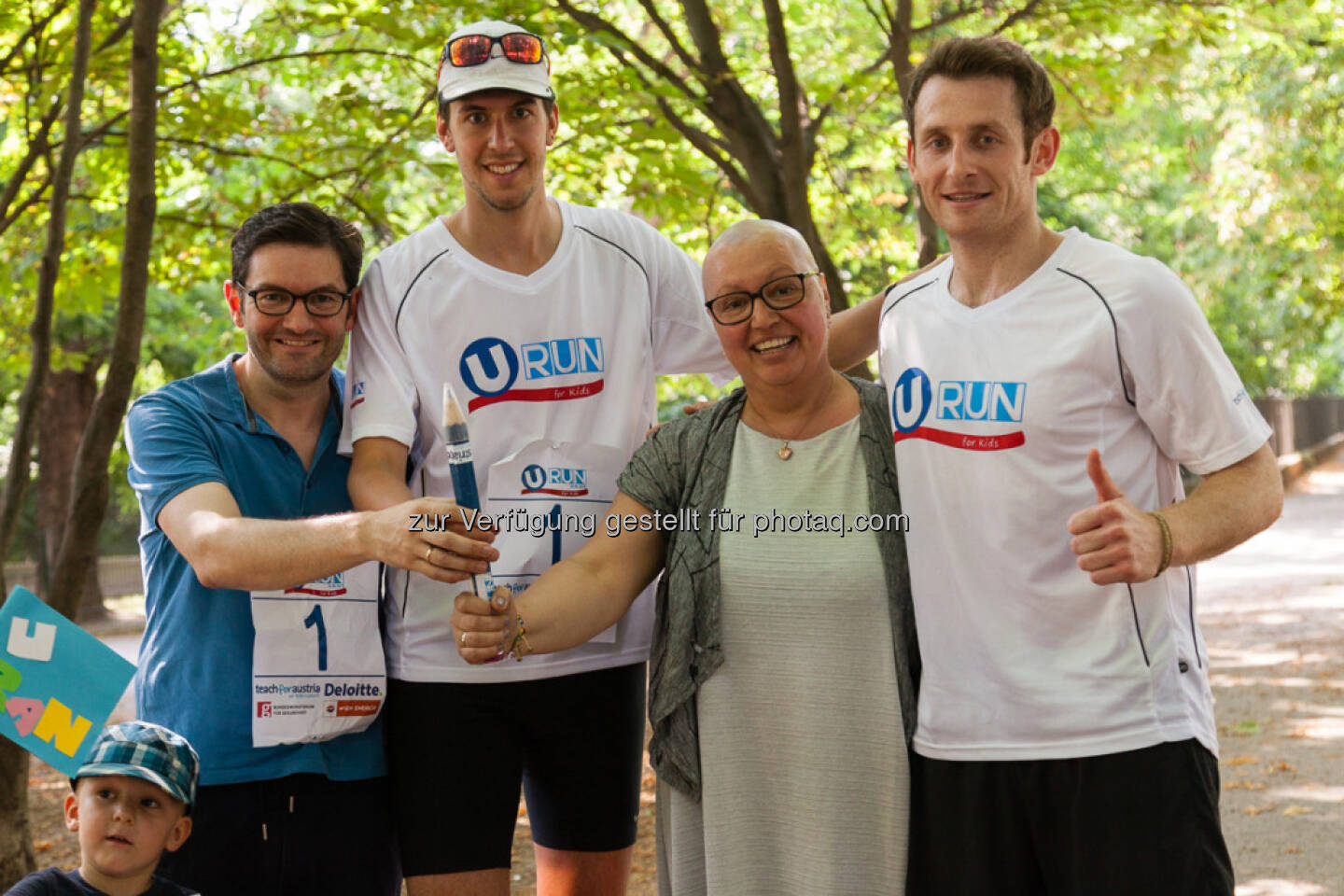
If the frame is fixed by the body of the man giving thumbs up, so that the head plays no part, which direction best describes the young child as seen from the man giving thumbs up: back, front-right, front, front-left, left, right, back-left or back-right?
front-right

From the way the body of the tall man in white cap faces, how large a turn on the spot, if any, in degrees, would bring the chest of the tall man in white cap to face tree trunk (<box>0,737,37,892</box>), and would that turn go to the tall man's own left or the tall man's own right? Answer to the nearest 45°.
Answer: approximately 135° to the tall man's own right

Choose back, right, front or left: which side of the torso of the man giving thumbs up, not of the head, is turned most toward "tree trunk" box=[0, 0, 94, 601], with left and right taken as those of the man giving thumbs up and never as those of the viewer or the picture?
right

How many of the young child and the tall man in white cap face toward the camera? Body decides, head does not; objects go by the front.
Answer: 2

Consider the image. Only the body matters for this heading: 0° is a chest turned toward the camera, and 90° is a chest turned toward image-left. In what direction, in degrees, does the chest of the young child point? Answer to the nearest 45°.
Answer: approximately 0°

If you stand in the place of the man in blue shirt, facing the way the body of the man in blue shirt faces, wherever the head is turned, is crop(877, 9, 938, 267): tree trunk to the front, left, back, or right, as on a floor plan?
left

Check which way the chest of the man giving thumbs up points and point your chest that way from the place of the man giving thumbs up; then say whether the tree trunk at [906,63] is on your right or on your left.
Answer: on your right

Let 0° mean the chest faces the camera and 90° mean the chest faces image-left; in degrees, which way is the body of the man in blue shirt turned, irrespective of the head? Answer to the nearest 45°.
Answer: approximately 315°

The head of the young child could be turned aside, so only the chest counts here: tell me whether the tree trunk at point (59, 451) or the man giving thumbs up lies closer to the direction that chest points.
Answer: the man giving thumbs up

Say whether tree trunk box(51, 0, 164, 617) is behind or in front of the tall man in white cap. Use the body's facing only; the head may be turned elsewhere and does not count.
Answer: behind

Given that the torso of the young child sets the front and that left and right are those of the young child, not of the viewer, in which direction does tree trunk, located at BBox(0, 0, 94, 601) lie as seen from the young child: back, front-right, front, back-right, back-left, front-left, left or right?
back

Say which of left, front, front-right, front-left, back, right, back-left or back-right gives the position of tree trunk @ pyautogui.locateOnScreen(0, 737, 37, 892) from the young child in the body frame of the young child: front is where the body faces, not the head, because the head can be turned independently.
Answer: back
